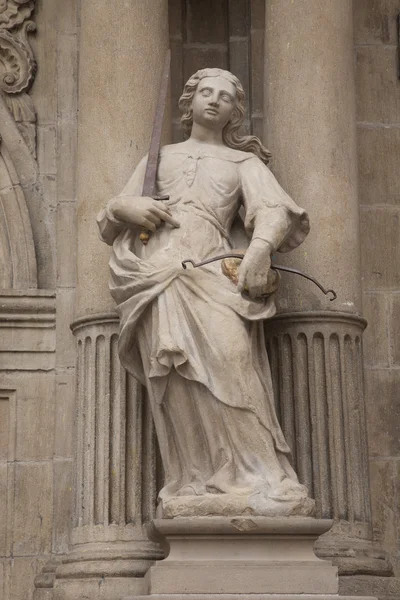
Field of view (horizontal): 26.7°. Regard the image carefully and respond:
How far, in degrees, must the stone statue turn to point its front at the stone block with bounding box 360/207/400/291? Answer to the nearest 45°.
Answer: approximately 135° to its left

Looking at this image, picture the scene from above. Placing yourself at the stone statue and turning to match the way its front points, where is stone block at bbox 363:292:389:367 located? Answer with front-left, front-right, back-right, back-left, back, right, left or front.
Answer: back-left

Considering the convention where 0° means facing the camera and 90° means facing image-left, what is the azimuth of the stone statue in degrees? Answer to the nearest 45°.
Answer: approximately 0°

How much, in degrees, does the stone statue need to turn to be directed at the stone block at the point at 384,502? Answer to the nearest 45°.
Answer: approximately 135° to its left

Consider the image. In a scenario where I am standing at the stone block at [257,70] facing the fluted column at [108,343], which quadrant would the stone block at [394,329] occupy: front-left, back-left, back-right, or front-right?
back-left
